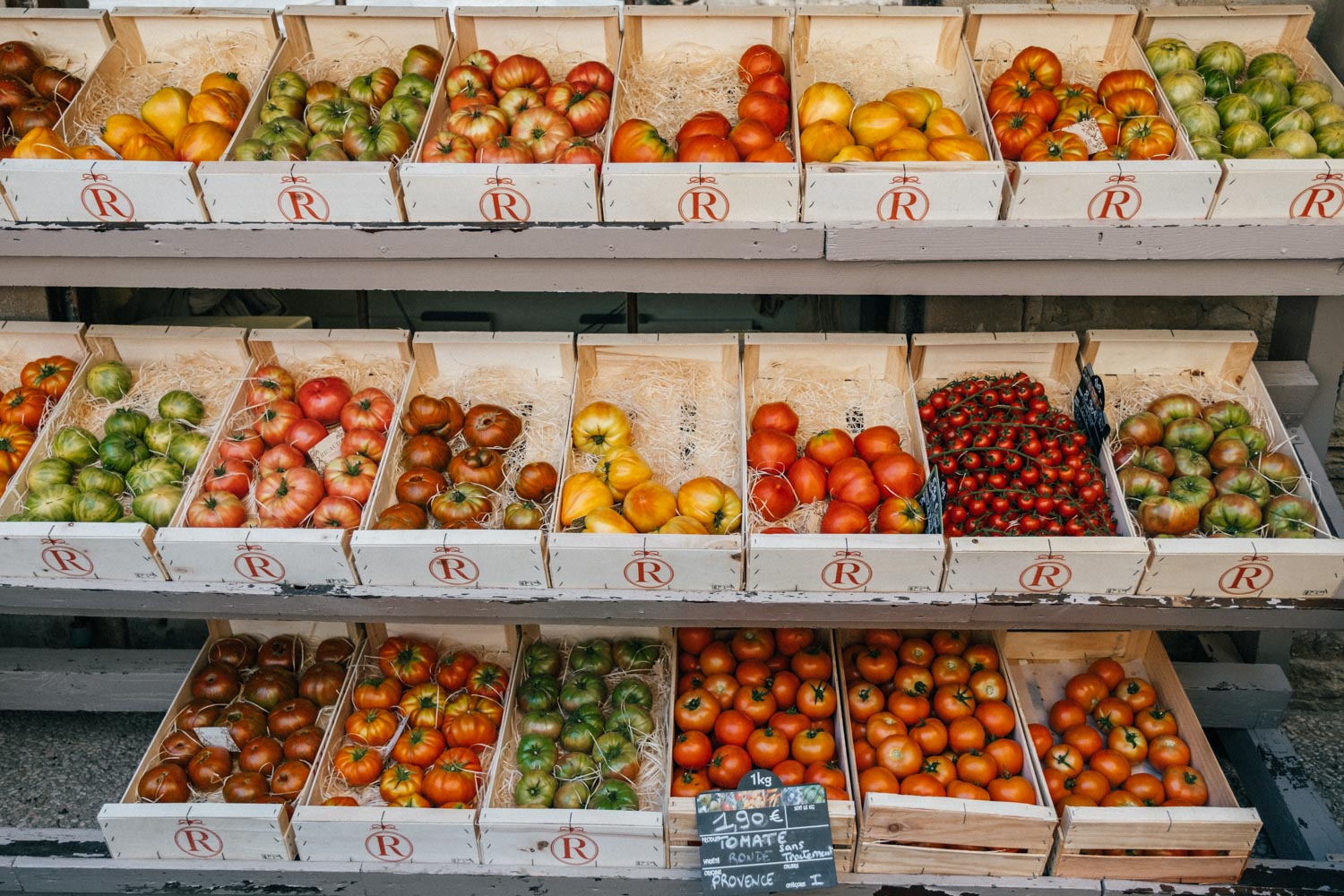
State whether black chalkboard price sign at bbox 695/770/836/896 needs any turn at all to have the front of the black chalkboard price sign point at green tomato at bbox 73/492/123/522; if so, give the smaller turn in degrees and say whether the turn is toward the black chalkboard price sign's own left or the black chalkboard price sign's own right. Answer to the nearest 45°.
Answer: approximately 90° to the black chalkboard price sign's own right

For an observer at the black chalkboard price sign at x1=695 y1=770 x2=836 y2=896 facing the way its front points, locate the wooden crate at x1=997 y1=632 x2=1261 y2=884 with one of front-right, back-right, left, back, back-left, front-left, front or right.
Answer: left

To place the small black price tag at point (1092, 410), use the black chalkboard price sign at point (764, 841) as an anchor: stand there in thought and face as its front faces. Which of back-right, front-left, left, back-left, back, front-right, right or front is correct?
back-left

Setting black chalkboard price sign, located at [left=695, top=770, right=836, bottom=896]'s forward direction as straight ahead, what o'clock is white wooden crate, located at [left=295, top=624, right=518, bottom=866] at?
The white wooden crate is roughly at 3 o'clock from the black chalkboard price sign.

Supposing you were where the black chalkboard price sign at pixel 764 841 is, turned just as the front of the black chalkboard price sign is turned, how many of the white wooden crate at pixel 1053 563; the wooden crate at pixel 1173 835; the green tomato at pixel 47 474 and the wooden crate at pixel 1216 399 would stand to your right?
1

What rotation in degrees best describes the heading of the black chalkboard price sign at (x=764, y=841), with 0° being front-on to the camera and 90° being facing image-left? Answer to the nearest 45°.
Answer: approximately 0°

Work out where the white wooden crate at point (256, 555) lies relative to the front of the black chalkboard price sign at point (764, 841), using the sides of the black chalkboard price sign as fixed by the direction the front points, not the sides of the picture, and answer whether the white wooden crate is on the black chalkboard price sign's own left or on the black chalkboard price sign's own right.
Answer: on the black chalkboard price sign's own right

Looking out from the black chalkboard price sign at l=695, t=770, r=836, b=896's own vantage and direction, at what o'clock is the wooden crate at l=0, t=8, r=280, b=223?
The wooden crate is roughly at 4 o'clock from the black chalkboard price sign.

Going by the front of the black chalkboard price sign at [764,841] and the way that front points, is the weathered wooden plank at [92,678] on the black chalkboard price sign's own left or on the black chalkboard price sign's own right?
on the black chalkboard price sign's own right

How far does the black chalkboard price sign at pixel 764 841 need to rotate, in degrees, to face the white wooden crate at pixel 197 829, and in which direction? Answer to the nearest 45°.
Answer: approximately 90° to its right

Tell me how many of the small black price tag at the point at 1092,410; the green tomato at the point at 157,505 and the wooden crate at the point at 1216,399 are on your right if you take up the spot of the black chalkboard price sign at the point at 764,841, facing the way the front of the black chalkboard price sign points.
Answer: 1

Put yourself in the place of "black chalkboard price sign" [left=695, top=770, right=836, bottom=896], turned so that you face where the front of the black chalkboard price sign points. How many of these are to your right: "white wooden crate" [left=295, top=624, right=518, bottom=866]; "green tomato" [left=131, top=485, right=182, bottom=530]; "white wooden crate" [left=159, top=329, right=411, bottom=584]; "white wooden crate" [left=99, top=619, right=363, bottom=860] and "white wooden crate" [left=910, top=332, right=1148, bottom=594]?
4

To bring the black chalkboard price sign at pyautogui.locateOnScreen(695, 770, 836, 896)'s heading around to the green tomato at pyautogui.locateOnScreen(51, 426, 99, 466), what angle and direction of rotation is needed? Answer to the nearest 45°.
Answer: approximately 90° to its right
